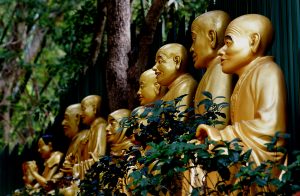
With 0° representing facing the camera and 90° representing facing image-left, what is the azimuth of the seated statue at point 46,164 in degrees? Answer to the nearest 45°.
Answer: approximately 90°

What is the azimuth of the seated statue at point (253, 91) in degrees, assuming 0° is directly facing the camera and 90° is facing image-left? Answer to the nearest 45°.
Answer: approximately 90°

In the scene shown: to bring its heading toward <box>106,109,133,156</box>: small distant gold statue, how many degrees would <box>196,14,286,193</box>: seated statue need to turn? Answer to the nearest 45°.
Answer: approximately 45° to its right

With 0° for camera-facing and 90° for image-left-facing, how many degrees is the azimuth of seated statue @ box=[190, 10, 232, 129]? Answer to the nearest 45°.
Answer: approximately 90°

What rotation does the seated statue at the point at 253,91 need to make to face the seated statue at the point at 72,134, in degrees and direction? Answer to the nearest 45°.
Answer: approximately 45° to its right
